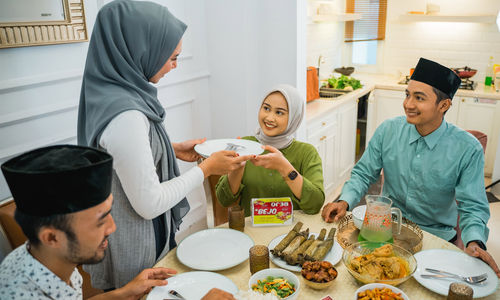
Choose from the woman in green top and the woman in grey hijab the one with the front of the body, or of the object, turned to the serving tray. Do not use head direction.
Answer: the woman in grey hijab

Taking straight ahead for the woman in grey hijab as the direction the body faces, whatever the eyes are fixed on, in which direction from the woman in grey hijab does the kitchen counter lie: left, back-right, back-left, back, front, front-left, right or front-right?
front-left

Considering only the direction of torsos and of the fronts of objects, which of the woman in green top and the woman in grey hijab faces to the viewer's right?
the woman in grey hijab

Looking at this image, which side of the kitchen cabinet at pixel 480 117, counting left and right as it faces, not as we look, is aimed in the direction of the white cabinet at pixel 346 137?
right

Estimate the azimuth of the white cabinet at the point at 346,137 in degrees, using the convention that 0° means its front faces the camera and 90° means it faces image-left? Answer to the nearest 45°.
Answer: approximately 315°

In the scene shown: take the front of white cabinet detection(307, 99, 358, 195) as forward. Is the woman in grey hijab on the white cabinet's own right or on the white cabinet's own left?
on the white cabinet's own right

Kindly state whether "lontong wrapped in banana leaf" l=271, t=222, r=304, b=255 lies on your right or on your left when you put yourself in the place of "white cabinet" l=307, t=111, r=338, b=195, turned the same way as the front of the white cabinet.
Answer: on your right

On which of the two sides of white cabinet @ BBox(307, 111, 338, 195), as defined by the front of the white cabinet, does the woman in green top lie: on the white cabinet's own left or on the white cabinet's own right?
on the white cabinet's own right

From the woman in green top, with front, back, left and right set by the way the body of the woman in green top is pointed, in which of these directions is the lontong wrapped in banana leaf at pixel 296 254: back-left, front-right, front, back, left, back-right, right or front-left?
front-left

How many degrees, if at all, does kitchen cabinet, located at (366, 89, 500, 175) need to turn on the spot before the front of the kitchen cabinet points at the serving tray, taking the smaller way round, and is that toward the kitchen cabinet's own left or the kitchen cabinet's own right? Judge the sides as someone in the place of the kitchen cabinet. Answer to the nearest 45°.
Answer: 0° — it already faces it

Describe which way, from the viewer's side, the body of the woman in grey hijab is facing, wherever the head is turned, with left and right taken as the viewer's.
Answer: facing to the right of the viewer

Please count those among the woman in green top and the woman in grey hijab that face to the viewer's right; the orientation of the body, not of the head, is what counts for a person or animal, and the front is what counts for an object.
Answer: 1

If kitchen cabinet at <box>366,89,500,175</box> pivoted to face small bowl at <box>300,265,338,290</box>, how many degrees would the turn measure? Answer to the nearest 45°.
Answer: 0° — it already faces it

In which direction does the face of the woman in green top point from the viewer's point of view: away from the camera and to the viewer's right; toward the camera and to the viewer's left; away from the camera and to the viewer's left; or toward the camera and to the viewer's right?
toward the camera and to the viewer's left

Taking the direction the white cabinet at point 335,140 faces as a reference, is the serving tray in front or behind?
in front

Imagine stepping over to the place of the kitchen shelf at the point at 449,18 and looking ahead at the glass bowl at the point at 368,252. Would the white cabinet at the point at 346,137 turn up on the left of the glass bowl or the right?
right
